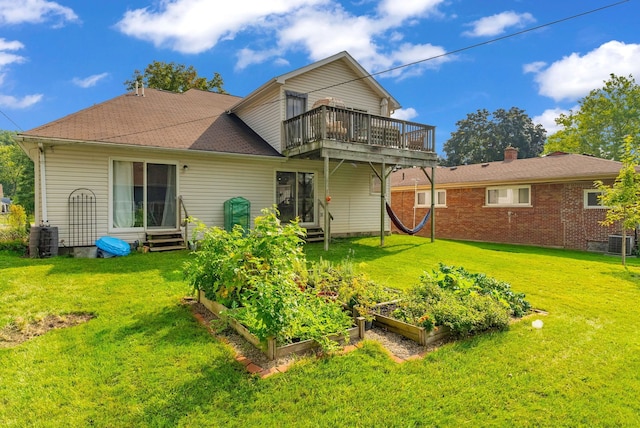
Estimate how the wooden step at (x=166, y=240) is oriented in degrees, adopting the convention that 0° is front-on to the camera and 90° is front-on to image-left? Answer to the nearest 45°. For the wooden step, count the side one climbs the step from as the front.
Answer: approximately 0°

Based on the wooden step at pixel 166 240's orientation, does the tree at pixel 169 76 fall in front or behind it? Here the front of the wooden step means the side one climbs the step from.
behind

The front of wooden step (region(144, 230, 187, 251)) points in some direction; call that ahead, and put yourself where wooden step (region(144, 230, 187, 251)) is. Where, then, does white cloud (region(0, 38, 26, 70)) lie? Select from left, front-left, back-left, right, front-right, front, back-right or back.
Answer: back-right

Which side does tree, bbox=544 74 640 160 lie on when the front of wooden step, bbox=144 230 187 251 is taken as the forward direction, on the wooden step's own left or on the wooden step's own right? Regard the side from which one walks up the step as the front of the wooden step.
on the wooden step's own left

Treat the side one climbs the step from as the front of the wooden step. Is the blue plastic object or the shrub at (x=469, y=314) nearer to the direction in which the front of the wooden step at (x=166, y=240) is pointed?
the shrub

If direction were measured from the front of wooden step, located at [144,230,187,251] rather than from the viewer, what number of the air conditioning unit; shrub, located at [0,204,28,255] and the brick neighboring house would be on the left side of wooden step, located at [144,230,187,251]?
2

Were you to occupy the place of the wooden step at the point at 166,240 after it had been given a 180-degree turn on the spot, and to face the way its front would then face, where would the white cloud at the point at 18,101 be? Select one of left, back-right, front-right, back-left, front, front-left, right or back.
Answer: front-left

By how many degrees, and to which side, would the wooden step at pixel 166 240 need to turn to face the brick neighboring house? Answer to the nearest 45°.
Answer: approximately 90° to its left

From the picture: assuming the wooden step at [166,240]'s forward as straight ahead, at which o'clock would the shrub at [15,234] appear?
The shrub is roughly at 4 o'clock from the wooden step.

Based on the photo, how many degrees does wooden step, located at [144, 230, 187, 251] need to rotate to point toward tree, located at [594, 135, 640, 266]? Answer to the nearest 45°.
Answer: approximately 45° to its left

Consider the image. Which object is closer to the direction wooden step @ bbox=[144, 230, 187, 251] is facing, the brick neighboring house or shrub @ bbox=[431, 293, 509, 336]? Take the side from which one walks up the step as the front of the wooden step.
the shrub
